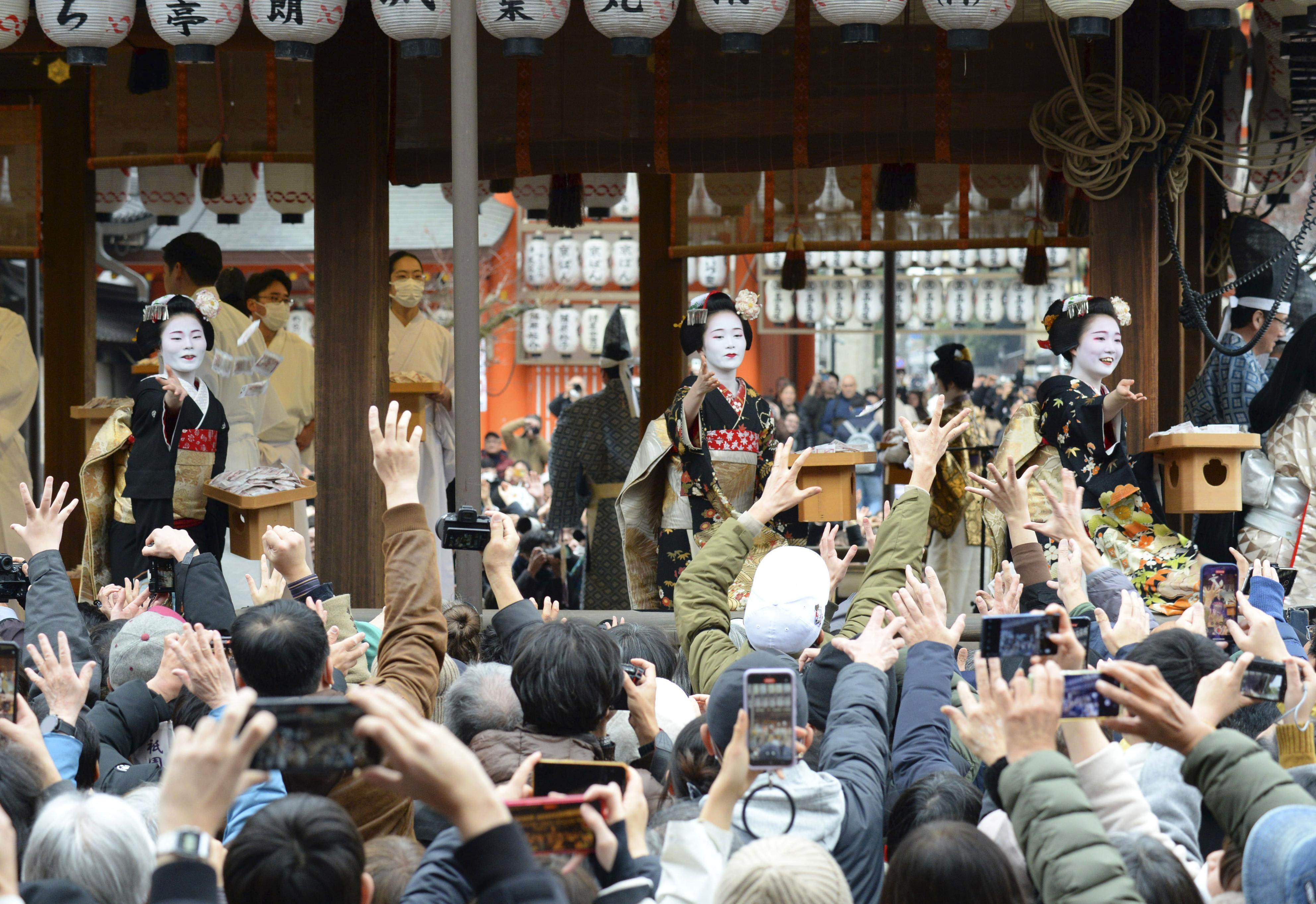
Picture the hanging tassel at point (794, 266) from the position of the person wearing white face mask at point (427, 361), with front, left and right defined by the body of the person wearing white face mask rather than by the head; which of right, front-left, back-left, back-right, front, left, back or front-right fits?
left

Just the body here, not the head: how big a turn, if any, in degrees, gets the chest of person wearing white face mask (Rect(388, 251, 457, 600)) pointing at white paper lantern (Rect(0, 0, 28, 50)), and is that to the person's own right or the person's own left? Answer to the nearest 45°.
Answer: approximately 45° to the person's own right

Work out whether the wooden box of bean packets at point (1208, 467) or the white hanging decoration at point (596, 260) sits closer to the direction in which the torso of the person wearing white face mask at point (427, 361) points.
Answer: the wooden box of bean packets

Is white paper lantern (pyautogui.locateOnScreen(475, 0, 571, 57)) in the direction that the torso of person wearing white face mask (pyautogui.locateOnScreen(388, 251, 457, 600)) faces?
yes

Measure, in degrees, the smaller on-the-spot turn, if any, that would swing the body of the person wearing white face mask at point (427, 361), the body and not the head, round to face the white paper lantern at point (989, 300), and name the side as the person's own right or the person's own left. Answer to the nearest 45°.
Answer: approximately 135° to the person's own left

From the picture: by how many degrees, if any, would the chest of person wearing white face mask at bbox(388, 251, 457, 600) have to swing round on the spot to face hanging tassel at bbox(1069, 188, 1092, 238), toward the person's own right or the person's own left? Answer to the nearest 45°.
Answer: approximately 90° to the person's own left

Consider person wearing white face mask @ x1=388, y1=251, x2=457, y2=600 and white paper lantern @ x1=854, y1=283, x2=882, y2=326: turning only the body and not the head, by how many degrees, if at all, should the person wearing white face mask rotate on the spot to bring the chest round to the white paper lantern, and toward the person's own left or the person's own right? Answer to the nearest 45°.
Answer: approximately 135° to the person's own left

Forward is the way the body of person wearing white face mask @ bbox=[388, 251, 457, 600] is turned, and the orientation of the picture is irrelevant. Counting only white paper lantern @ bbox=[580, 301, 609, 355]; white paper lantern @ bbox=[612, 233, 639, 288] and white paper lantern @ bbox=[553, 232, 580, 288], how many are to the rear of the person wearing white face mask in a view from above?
3

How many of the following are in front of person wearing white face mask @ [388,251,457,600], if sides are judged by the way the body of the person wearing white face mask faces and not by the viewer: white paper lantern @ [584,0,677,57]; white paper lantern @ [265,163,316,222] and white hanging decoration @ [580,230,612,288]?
1

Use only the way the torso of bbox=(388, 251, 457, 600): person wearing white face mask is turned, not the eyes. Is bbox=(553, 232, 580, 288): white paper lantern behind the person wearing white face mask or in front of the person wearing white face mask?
behind

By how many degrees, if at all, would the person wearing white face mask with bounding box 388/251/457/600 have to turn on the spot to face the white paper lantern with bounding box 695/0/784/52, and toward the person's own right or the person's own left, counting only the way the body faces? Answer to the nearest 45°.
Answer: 0° — they already face it
